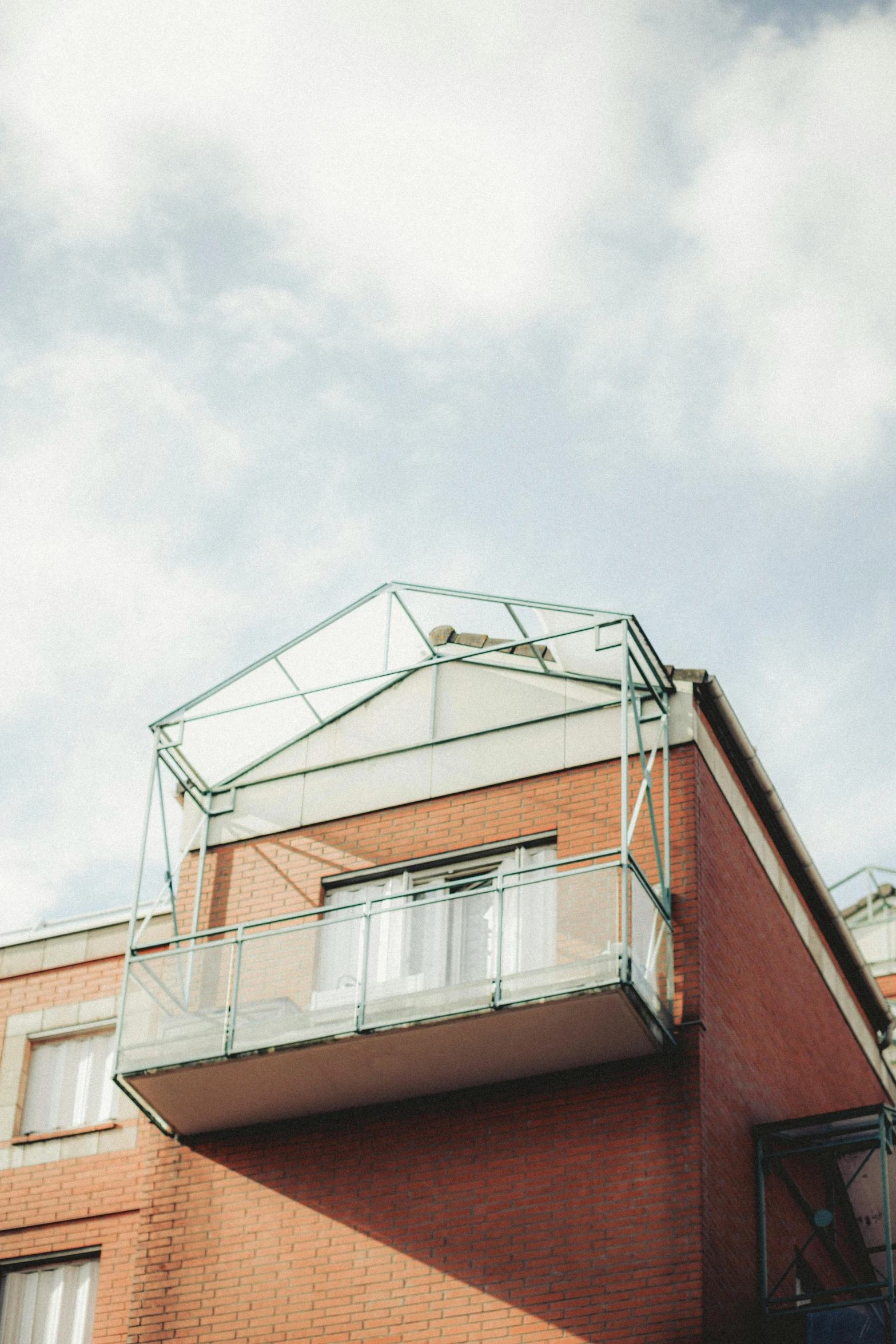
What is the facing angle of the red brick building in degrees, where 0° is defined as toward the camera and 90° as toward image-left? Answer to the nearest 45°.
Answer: approximately 0°
